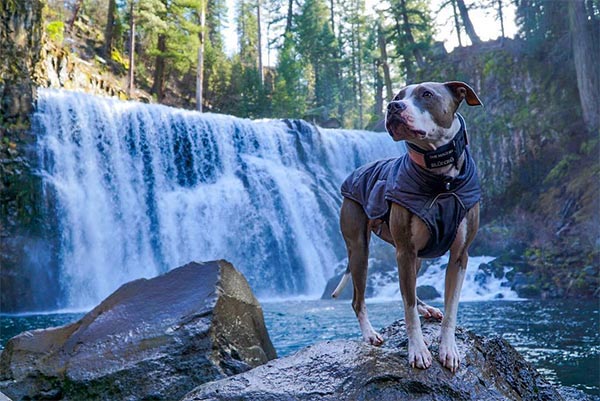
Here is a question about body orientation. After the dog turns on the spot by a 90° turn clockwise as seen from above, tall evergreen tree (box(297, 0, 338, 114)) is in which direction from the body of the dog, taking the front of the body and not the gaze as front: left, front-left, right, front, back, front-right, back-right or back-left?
back-right

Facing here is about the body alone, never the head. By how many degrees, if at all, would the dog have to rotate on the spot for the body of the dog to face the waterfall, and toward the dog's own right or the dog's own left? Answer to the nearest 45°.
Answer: approximately 180°

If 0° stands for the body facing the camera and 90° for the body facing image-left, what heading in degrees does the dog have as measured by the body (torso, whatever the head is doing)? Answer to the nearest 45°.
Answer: approximately 315°
